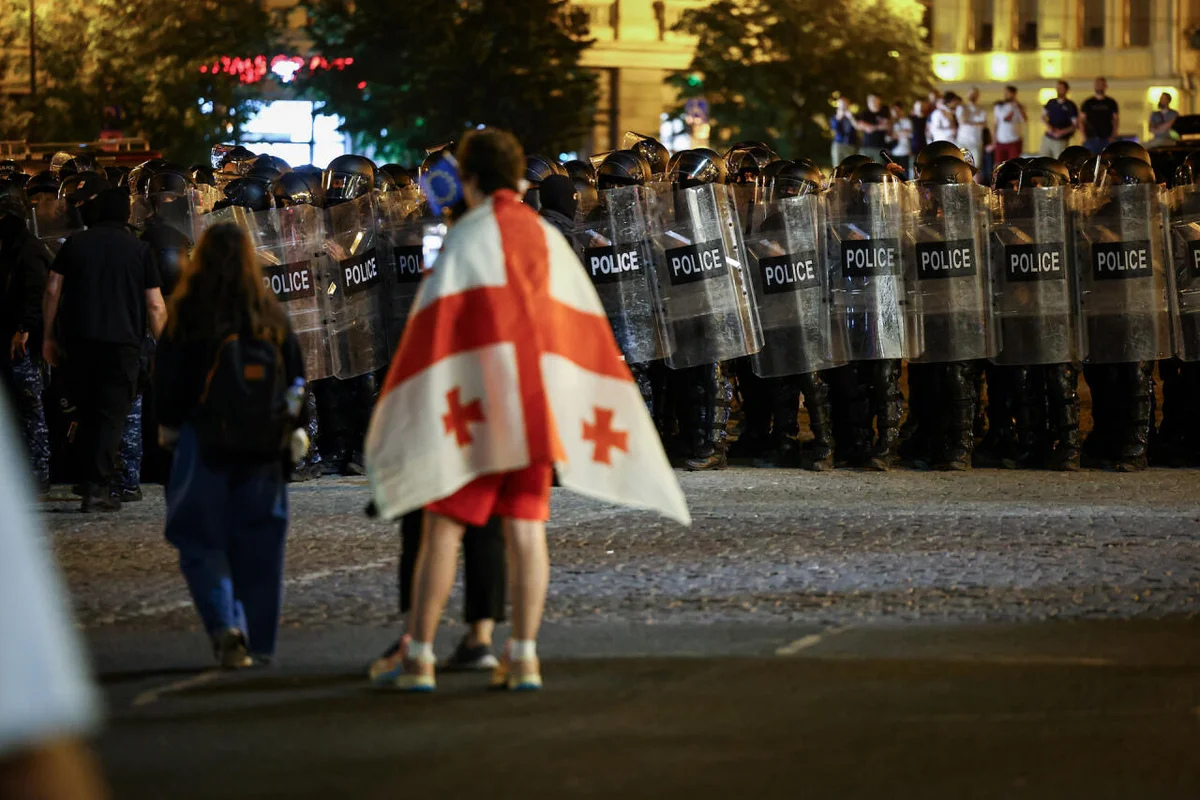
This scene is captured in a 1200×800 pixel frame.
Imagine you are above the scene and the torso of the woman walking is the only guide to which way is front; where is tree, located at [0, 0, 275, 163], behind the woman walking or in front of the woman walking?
in front

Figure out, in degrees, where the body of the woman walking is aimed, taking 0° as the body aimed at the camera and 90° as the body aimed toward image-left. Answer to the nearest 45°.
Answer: approximately 180°

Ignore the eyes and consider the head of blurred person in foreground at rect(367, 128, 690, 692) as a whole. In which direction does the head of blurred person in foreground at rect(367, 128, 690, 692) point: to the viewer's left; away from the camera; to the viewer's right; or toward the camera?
away from the camera

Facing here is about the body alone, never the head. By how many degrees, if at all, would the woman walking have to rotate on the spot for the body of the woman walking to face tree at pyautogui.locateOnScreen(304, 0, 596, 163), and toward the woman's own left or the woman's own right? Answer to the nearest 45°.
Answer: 0° — they already face it

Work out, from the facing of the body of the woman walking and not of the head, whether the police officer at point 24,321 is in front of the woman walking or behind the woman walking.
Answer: in front

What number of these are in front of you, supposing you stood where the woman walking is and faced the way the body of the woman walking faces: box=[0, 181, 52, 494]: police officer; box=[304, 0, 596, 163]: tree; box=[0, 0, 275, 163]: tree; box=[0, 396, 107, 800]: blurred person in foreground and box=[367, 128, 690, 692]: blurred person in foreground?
3

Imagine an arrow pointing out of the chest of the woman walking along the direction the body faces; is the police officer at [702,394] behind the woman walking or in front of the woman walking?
in front

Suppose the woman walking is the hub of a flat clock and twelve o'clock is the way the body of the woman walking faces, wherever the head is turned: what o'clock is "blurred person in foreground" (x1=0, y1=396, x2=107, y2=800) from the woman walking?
The blurred person in foreground is roughly at 6 o'clock from the woman walking.

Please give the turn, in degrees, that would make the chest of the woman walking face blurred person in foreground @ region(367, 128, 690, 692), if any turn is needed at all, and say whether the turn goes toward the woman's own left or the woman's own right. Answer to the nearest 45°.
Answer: approximately 135° to the woman's own right

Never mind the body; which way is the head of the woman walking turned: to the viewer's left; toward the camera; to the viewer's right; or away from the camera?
away from the camera

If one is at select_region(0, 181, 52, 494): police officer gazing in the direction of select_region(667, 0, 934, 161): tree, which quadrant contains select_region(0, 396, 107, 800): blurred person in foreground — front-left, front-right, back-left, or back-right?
back-right

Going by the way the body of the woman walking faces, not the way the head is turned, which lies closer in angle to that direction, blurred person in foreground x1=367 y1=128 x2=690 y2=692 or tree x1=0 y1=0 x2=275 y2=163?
the tree
